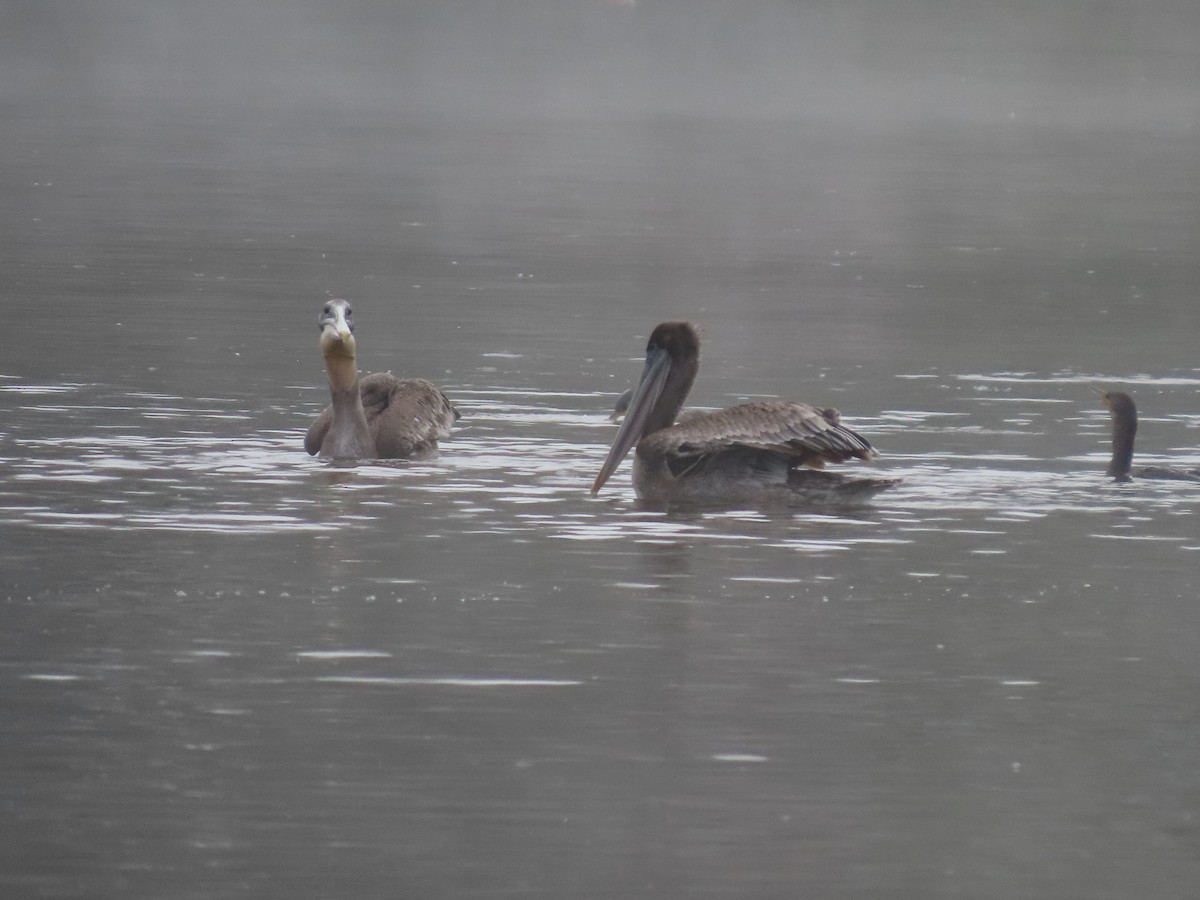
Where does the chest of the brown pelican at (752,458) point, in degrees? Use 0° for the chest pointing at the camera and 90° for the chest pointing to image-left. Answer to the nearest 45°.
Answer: approximately 90°

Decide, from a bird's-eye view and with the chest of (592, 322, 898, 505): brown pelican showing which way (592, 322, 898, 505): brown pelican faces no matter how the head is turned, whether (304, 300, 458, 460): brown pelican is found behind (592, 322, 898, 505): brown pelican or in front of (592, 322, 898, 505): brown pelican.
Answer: in front

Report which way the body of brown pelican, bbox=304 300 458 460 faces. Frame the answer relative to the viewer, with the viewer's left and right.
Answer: facing the viewer and to the left of the viewer

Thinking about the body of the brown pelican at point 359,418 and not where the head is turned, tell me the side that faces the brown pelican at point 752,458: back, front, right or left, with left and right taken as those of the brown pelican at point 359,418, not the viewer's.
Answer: left

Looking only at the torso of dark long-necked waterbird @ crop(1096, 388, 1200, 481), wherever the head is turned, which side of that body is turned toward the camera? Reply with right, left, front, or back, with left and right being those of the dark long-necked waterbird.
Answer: left
